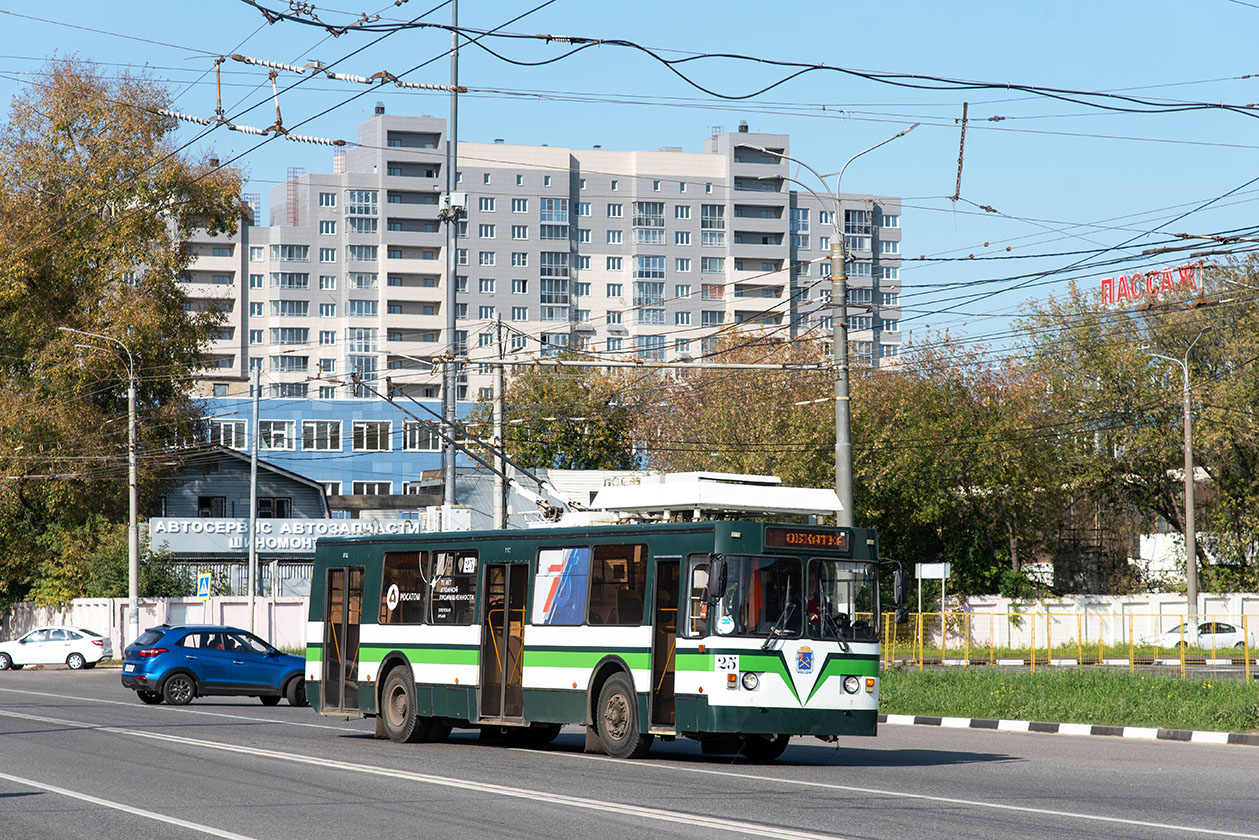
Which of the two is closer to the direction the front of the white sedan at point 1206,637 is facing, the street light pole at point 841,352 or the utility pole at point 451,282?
the utility pole

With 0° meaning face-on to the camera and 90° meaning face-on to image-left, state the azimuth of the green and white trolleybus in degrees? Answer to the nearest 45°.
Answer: approximately 315°

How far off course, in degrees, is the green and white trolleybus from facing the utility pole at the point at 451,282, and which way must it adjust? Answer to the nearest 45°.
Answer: approximately 135° to its left

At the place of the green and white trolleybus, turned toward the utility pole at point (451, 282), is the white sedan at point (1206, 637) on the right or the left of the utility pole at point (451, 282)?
right

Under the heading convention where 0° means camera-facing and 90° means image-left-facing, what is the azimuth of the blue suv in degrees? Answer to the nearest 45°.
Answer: approximately 225°

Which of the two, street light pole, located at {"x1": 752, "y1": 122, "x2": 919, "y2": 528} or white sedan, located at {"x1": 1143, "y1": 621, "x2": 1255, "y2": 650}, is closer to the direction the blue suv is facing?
the white sedan

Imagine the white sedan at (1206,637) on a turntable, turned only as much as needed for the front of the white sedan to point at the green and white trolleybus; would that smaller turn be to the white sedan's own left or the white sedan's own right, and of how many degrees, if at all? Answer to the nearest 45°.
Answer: approximately 90° to the white sedan's own left

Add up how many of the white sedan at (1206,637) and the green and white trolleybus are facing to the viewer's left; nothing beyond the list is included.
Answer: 1

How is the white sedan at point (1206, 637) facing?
to the viewer's left
